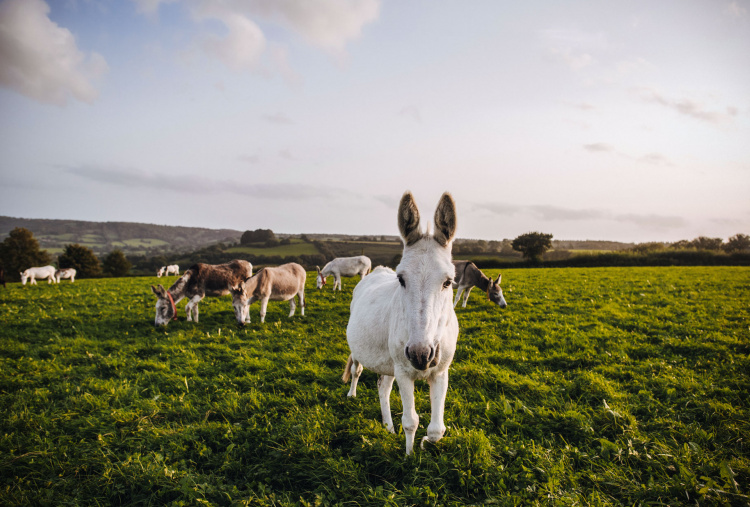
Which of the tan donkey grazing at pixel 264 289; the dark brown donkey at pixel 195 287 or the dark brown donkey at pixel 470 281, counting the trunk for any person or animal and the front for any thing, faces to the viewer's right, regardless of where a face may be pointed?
the dark brown donkey at pixel 470 281

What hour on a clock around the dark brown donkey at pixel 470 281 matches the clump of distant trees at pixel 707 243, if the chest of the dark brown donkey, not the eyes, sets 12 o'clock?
The clump of distant trees is roughly at 10 o'clock from the dark brown donkey.

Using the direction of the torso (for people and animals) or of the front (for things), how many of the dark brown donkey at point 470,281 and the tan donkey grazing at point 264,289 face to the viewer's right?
1

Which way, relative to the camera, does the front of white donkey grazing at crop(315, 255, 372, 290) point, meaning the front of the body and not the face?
to the viewer's left

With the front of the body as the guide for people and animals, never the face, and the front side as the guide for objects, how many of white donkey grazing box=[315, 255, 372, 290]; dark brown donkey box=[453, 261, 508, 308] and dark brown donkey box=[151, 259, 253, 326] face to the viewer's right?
1

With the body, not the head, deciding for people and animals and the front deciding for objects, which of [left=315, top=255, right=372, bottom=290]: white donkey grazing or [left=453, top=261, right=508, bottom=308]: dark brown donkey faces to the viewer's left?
the white donkey grazing

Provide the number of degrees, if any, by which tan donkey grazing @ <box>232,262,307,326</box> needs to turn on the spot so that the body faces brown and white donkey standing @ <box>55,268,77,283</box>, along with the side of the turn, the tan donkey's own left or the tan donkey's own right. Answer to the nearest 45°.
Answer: approximately 90° to the tan donkey's own right

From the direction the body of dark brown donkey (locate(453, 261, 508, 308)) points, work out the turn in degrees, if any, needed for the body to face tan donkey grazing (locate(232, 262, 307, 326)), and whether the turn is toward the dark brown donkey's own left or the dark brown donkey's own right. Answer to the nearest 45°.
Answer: approximately 135° to the dark brown donkey's own right

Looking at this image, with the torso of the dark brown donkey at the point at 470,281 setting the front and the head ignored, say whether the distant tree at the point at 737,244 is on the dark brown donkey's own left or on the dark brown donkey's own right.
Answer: on the dark brown donkey's own left

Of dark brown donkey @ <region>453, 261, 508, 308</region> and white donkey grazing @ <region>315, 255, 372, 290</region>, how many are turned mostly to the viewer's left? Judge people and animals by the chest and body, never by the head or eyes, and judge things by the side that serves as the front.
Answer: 1

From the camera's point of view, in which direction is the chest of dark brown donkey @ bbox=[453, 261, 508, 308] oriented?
to the viewer's right

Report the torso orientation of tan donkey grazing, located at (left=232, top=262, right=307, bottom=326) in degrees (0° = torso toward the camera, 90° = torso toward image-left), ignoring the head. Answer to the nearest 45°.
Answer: approximately 45°

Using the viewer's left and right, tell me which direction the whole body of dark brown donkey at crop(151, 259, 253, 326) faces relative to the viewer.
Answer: facing the viewer and to the left of the viewer
